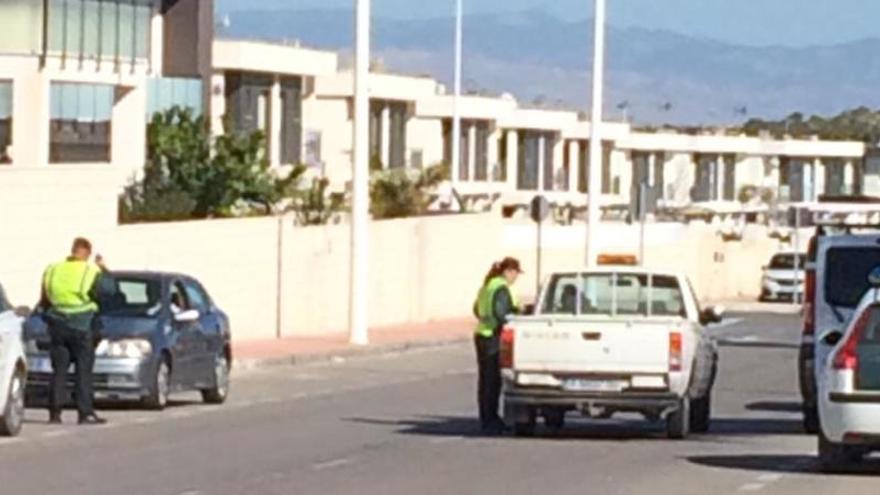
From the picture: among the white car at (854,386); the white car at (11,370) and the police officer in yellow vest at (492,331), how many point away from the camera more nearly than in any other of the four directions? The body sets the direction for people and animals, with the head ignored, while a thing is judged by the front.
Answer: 1

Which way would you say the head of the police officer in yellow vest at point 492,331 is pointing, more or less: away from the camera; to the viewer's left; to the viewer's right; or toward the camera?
to the viewer's right

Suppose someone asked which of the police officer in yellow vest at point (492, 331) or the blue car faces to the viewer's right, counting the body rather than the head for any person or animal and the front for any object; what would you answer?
the police officer in yellow vest

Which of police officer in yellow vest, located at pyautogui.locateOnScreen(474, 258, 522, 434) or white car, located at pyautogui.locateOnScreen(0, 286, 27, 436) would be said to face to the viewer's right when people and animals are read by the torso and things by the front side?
the police officer in yellow vest

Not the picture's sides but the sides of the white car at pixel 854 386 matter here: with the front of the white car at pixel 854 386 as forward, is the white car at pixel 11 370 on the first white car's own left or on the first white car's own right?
on the first white car's own left

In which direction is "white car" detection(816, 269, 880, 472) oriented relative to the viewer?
away from the camera

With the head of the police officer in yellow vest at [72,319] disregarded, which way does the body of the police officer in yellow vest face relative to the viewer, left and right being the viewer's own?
facing away from the viewer and to the right of the viewer

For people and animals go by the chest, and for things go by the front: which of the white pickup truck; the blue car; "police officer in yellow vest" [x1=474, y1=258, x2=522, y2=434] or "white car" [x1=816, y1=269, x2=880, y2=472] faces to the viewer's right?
the police officer in yellow vest

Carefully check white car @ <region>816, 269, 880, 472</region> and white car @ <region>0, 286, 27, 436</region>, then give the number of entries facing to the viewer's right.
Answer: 0

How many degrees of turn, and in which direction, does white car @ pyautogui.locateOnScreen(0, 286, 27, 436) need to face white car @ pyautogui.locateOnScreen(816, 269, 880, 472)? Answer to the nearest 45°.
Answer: approximately 90° to its left

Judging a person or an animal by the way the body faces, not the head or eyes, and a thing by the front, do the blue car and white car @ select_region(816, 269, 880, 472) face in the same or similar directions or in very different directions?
very different directions
